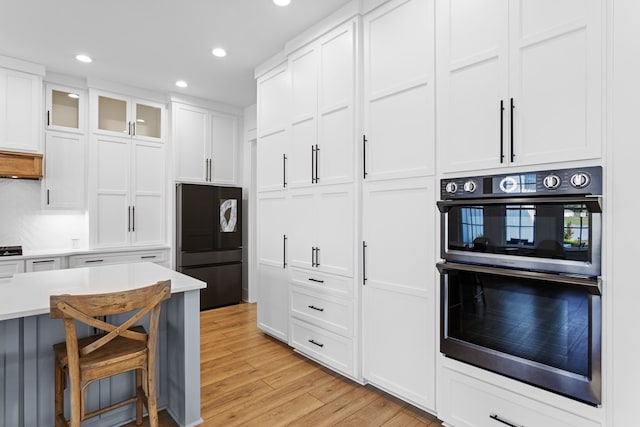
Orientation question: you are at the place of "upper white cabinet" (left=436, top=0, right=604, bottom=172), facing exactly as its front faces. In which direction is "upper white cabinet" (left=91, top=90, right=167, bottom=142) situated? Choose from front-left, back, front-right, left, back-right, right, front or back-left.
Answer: front-right

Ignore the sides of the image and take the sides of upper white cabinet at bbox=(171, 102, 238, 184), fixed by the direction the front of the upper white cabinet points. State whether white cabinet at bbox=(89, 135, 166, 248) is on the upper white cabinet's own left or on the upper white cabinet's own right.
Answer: on the upper white cabinet's own right

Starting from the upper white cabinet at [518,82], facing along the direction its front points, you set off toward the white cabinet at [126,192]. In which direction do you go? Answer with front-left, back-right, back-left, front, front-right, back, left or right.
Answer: front-right

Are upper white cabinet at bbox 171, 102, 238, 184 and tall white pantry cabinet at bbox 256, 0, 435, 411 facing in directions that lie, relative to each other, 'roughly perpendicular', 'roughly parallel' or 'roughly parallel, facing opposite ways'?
roughly perpendicular

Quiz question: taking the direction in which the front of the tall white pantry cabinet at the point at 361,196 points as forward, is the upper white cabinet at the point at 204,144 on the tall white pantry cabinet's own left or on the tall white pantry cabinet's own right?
on the tall white pantry cabinet's own right

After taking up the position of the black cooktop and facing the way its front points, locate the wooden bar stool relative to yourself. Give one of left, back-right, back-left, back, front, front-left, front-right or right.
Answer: front

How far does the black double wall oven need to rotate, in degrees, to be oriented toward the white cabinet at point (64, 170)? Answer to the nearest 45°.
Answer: approximately 45° to its right

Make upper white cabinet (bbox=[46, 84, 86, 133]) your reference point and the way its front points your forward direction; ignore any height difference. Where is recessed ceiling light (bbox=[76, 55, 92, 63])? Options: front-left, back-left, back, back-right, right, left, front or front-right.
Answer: front

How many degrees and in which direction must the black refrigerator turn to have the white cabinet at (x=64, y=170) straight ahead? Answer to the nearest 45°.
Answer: approximately 135° to its right

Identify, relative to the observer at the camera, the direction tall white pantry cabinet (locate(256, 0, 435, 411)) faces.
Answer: facing the viewer and to the left of the viewer

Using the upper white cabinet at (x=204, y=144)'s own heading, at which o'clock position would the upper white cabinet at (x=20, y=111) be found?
the upper white cabinet at (x=20, y=111) is roughly at 4 o'clock from the upper white cabinet at (x=204, y=144).

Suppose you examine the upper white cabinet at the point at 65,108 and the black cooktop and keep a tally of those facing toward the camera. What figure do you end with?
2

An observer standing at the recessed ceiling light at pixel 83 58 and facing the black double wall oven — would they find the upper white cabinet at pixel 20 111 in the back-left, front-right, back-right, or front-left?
back-right

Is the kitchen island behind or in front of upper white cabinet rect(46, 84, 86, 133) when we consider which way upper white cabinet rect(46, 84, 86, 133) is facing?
in front

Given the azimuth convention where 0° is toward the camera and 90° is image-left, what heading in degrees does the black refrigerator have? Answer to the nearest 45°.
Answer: approximately 315°
